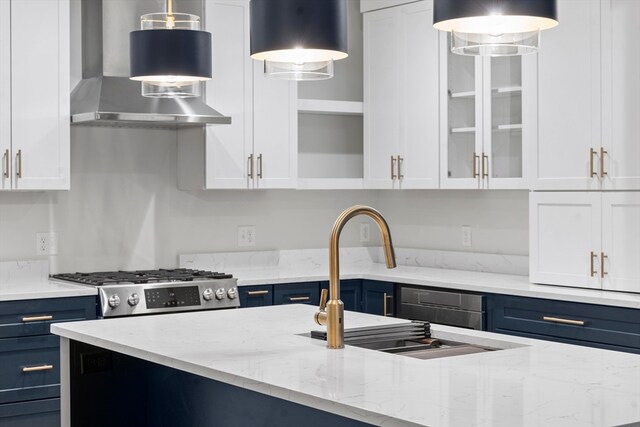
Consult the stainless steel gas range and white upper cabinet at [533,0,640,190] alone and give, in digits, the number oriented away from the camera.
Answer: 0

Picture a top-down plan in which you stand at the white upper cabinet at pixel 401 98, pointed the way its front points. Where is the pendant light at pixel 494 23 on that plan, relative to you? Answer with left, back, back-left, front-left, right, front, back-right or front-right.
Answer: front-left

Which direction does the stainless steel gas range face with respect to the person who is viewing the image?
facing the viewer and to the right of the viewer

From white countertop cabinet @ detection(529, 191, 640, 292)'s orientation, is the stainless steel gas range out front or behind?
out front

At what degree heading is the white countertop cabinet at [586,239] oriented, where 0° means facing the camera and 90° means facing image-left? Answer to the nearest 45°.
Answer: approximately 45°

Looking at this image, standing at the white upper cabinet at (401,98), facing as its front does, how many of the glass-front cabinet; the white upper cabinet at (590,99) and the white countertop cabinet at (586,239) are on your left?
3

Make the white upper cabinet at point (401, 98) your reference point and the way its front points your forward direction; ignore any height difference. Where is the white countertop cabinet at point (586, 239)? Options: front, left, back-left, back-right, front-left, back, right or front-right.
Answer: left

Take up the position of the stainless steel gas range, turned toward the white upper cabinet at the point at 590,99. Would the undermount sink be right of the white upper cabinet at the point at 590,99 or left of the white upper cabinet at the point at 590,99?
right

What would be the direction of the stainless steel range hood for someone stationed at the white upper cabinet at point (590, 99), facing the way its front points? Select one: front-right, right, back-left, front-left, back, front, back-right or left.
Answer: front-right

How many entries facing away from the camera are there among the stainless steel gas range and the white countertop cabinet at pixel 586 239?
0

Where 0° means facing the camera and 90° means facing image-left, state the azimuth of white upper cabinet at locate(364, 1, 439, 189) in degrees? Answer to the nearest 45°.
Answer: approximately 45°

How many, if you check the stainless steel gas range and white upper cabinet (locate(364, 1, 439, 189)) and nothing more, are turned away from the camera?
0

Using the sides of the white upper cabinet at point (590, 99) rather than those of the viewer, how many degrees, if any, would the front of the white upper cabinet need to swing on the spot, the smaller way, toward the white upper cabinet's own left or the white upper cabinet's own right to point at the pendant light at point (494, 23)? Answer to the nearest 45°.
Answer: approximately 45° to the white upper cabinet's own left

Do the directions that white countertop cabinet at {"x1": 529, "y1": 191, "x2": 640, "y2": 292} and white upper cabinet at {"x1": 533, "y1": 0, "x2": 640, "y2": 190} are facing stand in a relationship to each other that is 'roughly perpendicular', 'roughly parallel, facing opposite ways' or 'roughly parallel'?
roughly parallel
